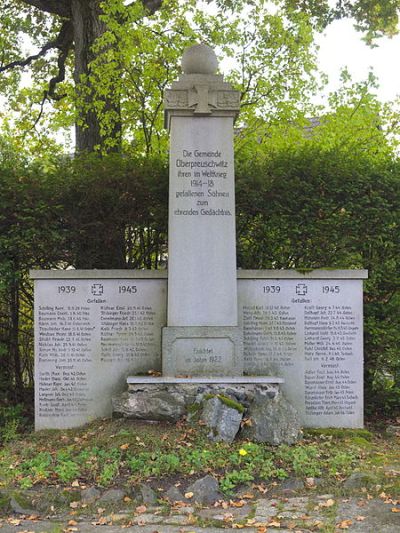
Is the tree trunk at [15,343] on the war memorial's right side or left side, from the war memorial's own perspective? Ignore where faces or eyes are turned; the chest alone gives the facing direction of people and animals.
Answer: on its right

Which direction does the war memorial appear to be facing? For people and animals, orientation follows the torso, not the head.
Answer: toward the camera

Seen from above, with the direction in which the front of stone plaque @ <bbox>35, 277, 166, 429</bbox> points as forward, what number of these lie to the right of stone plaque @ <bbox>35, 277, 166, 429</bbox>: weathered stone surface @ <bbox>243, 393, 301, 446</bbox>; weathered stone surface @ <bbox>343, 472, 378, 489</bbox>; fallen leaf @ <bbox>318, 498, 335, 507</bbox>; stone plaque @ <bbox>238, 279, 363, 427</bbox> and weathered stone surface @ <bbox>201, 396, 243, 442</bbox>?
0

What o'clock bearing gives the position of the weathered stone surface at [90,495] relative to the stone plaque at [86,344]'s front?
The weathered stone surface is roughly at 12 o'clock from the stone plaque.

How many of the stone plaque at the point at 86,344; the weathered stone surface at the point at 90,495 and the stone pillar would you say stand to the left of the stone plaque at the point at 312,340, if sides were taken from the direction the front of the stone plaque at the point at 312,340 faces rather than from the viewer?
0

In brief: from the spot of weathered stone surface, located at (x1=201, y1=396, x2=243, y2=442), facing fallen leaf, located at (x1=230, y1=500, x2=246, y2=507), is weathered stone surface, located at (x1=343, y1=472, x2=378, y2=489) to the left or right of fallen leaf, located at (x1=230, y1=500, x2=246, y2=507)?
left

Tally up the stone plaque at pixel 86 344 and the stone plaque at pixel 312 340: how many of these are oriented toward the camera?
2

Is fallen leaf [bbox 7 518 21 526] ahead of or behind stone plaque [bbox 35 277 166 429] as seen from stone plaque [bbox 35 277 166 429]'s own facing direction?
ahead

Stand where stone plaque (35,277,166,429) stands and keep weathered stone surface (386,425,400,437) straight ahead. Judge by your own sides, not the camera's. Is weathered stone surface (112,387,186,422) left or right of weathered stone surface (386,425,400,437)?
right

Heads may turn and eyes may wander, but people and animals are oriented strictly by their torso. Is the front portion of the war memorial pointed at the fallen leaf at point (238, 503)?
yes

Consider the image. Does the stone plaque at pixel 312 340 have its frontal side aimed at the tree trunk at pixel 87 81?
no

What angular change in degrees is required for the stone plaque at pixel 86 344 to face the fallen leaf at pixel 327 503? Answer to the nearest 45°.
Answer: approximately 45° to its left

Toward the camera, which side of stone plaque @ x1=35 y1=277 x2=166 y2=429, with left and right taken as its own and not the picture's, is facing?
front

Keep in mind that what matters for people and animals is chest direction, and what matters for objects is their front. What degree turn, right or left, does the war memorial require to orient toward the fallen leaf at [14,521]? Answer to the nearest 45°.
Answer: approximately 45° to its right

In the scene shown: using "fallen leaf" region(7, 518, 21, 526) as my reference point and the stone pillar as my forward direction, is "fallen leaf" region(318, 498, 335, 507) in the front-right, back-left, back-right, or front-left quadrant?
front-right

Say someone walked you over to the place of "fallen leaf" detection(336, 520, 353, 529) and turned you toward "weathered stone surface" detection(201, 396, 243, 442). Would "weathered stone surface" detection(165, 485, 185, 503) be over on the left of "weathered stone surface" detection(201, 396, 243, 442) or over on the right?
left

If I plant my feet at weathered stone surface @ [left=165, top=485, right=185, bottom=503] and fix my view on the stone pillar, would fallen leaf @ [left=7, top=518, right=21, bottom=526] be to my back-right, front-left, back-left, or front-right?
back-left

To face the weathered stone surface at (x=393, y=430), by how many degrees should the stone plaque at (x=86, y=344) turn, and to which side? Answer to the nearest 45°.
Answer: approximately 90° to its left

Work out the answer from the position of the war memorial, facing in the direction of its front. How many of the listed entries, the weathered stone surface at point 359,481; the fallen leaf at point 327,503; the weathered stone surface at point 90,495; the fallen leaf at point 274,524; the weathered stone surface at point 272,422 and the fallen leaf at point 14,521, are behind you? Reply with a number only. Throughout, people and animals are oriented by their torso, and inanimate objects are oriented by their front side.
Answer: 0

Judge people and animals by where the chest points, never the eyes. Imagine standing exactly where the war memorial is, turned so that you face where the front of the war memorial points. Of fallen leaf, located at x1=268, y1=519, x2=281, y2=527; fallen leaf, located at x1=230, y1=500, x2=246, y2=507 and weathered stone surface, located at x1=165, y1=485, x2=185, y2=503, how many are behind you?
0

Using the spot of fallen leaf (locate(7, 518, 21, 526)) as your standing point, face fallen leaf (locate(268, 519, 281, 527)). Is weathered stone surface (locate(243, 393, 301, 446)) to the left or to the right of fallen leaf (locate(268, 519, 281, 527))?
left
